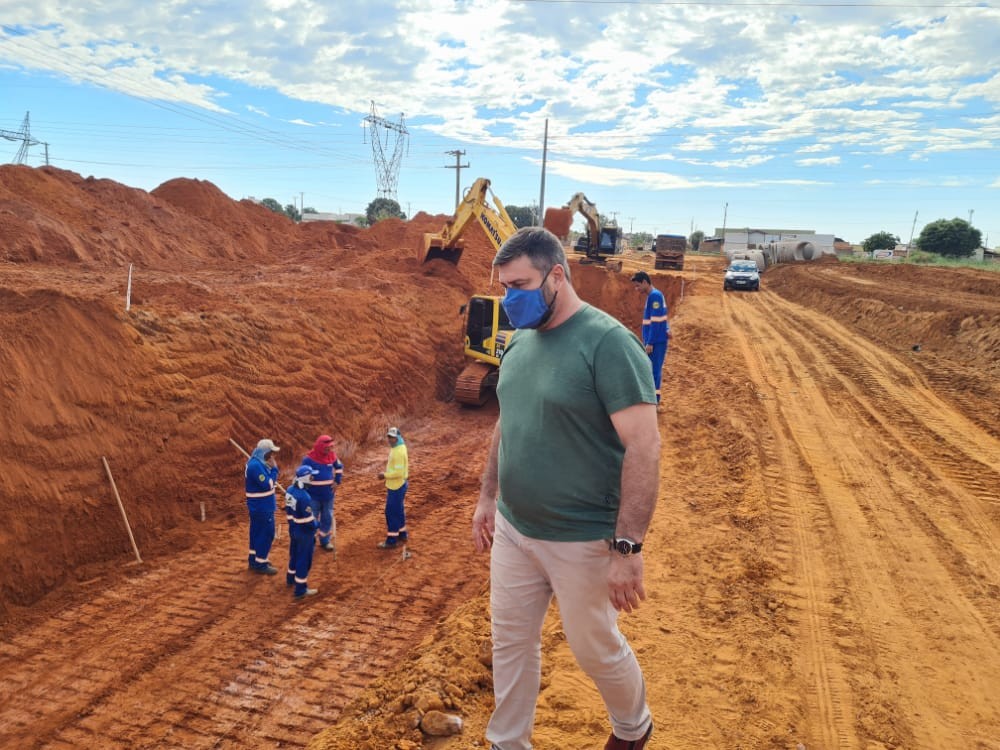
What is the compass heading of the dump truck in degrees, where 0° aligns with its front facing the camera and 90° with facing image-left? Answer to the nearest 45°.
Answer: approximately 180°

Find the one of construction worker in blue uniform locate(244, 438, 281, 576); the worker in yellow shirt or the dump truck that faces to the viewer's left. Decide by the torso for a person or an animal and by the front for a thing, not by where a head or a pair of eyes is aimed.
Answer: the worker in yellow shirt

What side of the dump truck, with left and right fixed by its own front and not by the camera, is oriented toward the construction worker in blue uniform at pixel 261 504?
back

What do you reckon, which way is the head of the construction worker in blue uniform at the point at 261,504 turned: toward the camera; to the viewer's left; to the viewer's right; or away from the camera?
to the viewer's right

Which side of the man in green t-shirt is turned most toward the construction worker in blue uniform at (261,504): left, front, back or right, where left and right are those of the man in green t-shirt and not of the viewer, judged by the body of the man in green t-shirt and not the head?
right

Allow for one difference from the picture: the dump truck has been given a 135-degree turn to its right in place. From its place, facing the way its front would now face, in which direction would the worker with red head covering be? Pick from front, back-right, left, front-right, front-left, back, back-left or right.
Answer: front-right

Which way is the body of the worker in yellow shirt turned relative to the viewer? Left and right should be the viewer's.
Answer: facing to the left of the viewer

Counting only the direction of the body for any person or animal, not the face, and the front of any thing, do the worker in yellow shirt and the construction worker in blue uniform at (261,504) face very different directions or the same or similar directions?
very different directions

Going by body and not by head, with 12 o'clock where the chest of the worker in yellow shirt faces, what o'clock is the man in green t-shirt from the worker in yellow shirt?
The man in green t-shirt is roughly at 9 o'clock from the worker in yellow shirt.

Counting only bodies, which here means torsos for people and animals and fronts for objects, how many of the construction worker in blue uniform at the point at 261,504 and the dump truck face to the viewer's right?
1

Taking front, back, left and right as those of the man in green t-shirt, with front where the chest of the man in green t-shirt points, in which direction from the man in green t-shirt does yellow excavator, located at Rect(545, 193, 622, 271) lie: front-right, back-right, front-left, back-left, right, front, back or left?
back-right

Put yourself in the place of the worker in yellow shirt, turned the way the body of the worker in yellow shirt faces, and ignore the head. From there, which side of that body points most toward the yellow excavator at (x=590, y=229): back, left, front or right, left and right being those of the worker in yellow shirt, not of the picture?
right
